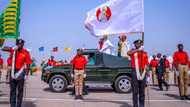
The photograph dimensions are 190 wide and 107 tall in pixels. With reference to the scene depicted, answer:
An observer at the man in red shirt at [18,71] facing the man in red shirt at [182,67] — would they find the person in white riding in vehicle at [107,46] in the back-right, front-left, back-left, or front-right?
front-left

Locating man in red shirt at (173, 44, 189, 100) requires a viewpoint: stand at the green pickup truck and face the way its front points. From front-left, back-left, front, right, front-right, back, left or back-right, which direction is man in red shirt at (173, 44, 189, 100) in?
back-left

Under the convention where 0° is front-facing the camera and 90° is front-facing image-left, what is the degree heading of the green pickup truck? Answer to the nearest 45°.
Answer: approximately 90°

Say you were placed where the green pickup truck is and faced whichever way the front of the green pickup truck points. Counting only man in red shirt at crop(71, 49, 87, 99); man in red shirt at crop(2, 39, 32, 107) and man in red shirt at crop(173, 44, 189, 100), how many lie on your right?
0

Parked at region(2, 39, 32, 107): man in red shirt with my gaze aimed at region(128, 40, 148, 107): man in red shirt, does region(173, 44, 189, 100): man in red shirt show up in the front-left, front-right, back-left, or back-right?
front-left

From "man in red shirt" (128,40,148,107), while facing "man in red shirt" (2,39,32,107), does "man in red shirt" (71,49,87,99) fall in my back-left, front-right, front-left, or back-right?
front-right
